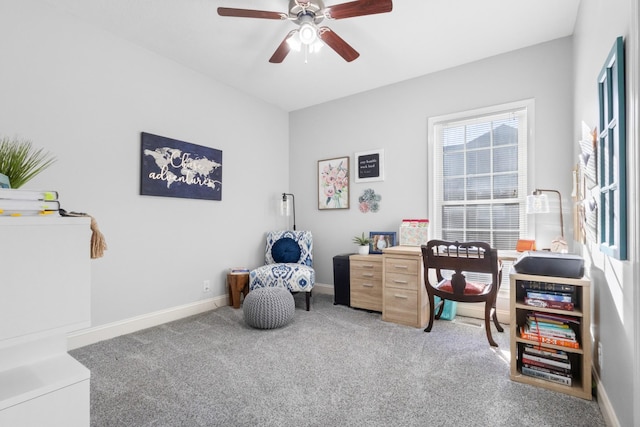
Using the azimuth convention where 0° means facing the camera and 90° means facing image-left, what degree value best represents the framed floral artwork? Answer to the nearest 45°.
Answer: approximately 45°

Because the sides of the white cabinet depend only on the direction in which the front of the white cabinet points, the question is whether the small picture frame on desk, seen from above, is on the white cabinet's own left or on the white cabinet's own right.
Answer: on the white cabinet's own left

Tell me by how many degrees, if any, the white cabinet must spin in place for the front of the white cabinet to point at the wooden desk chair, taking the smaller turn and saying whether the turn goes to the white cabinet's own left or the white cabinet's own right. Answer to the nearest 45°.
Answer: approximately 45° to the white cabinet's own left

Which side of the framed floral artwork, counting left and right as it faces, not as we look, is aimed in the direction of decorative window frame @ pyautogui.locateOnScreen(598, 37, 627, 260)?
left

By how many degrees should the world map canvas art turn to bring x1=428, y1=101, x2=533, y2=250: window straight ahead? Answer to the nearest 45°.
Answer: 0° — it already faces it

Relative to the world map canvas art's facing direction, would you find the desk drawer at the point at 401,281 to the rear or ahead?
ahead

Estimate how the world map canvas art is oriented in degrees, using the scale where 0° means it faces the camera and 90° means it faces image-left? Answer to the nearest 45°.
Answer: approximately 315°

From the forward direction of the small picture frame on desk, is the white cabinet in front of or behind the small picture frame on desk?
in front

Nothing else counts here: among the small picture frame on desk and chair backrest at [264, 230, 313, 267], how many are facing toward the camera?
2
